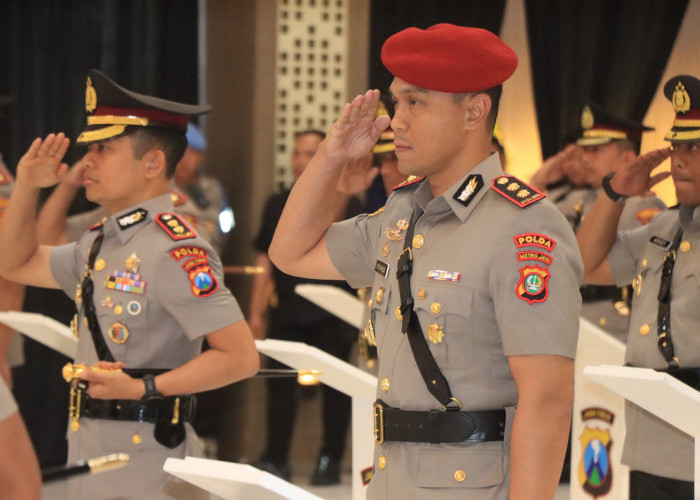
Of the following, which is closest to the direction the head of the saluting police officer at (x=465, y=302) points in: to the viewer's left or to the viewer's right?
to the viewer's left

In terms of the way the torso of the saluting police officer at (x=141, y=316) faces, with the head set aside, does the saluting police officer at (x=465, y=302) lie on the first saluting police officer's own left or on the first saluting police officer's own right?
on the first saluting police officer's own left

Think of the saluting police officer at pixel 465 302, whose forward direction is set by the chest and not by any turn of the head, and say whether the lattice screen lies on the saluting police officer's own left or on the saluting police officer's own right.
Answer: on the saluting police officer's own right

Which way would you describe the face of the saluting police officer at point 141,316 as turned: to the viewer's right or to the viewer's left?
to the viewer's left

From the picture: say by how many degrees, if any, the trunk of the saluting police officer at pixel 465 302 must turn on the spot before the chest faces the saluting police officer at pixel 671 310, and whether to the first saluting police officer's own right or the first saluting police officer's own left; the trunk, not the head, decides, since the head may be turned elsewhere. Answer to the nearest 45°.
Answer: approximately 180°

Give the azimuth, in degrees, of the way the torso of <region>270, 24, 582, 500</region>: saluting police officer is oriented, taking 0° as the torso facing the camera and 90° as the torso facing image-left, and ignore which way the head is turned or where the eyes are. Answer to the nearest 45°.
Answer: approximately 45°
